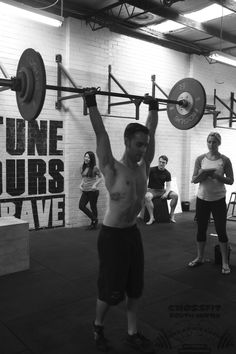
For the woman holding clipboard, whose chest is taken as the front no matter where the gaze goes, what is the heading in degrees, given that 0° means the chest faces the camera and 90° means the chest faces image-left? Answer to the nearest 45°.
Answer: approximately 0°

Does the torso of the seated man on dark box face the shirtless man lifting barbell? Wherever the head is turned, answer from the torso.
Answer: yes

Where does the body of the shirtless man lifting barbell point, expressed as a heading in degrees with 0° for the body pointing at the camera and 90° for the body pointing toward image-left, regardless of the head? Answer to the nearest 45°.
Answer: approximately 315°

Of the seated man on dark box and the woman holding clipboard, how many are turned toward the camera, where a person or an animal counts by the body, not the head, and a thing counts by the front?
2

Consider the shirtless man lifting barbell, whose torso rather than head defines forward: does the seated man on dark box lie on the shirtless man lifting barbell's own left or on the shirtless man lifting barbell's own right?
on the shirtless man lifting barbell's own left
